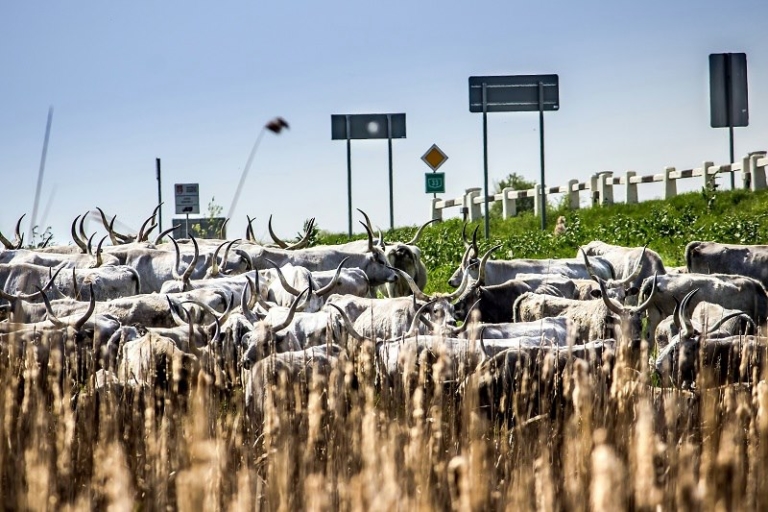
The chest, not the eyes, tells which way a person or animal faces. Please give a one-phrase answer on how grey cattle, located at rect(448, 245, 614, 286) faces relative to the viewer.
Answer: facing to the left of the viewer

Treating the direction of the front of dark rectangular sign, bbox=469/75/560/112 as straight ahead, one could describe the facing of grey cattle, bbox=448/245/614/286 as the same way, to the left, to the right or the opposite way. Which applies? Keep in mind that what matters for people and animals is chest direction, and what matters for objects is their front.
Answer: to the left

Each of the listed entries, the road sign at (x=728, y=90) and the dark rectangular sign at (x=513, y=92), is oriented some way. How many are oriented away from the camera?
2

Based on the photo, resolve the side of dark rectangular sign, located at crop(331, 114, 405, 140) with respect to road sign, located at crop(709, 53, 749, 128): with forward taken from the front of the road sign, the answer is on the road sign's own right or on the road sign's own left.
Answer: on the road sign's own left

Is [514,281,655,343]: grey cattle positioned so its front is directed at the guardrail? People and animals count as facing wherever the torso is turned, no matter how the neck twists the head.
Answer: no

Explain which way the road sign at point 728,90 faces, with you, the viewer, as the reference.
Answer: facing away from the viewer

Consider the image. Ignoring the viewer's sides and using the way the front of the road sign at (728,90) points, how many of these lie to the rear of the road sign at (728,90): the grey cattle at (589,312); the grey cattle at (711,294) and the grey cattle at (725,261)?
3

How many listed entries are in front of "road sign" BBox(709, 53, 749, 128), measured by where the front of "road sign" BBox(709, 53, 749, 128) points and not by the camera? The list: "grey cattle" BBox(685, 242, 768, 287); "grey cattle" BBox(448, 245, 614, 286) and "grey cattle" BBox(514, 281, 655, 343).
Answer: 0

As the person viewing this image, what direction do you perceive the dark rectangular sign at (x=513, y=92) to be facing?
facing away from the viewer
